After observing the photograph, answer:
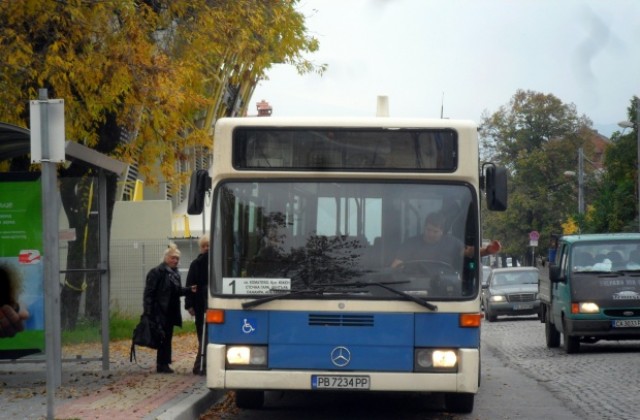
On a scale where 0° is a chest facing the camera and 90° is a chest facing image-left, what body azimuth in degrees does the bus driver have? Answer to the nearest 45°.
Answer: approximately 0°

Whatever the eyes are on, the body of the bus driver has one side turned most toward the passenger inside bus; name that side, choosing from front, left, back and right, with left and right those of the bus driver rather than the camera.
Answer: right

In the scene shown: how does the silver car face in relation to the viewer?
toward the camera

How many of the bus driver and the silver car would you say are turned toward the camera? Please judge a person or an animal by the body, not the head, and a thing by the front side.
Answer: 2

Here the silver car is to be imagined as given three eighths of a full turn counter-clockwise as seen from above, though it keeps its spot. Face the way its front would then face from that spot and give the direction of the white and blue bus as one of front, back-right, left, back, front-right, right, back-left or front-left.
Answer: back-right

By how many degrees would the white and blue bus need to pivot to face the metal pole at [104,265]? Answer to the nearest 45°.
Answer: approximately 135° to its right

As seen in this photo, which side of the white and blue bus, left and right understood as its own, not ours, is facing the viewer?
front

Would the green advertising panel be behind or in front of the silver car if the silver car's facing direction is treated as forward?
in front

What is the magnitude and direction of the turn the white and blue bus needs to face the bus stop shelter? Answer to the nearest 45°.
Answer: approximately 45° to its right
